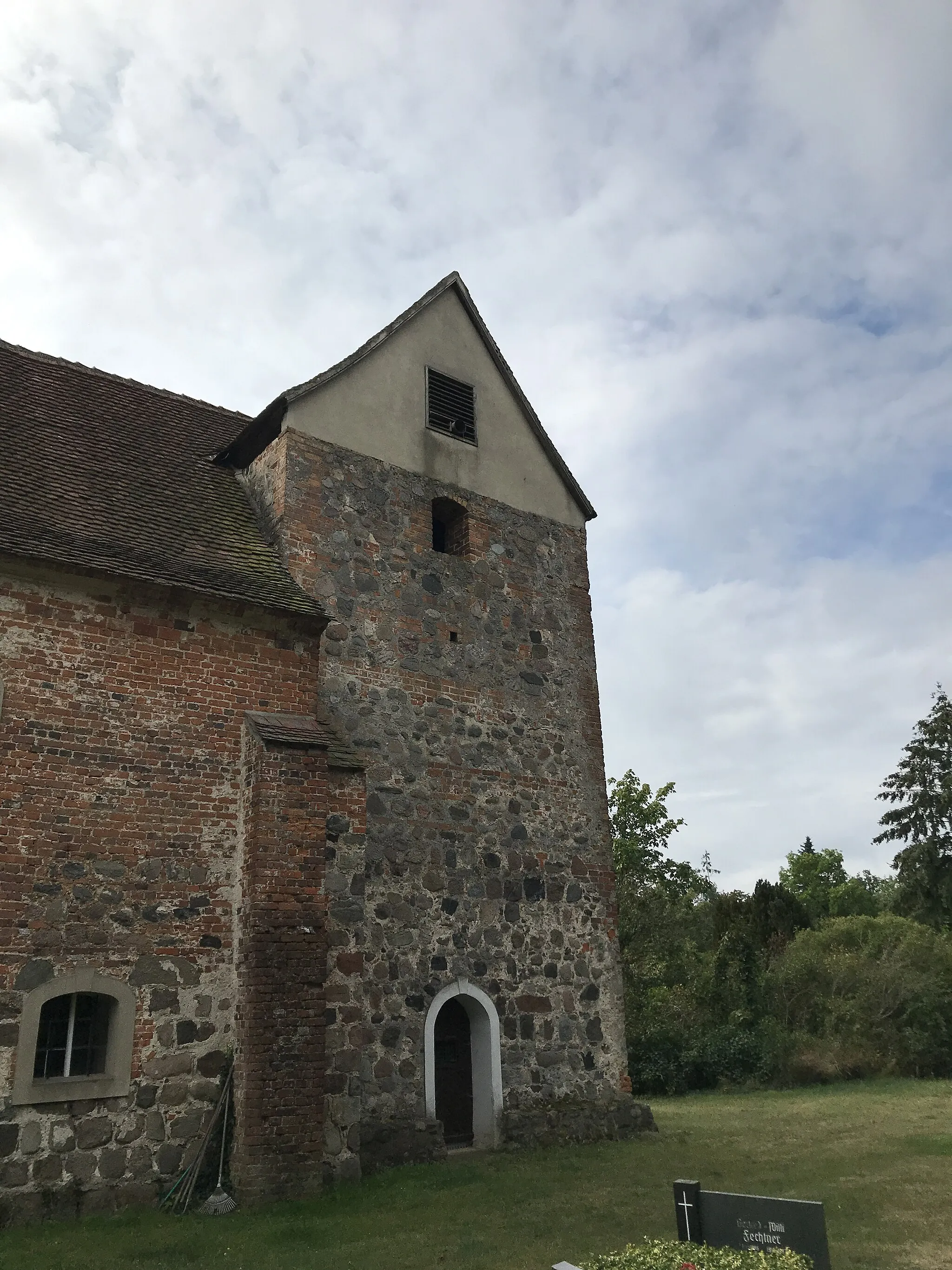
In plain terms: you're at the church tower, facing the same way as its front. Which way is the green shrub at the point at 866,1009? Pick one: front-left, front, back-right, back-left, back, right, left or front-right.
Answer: left

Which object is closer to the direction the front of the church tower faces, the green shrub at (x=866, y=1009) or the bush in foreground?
the bush in foreground

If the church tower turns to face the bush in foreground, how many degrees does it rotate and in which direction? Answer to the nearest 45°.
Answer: approximately 45° to its right

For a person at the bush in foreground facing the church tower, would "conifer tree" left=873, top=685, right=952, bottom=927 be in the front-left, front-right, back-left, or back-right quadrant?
front-right

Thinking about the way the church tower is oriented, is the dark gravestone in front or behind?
in front

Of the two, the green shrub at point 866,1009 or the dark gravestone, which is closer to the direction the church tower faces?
the dark gravestone

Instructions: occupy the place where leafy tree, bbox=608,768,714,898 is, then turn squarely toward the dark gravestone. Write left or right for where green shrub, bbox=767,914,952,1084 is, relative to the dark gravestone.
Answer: left

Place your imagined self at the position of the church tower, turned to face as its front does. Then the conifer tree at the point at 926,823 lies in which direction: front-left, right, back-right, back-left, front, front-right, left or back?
left

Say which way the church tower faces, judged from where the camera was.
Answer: facing the viewer and to the right of the viewer

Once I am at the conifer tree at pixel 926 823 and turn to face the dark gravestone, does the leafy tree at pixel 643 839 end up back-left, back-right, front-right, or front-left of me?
front-right

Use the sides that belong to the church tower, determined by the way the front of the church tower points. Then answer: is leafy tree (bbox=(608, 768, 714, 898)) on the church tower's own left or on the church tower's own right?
on the church tower's own left

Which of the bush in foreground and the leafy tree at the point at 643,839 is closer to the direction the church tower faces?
the bush in foreground
